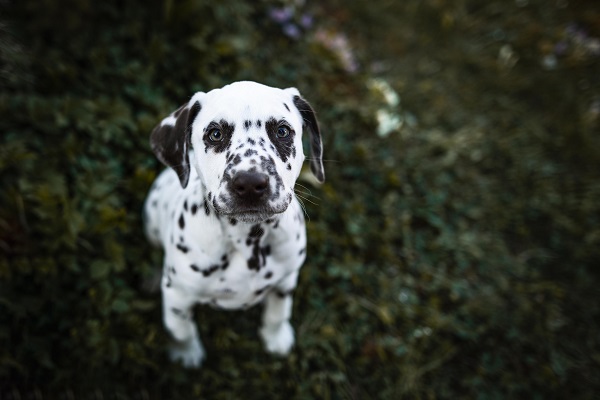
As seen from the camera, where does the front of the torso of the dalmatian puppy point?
toward the camera

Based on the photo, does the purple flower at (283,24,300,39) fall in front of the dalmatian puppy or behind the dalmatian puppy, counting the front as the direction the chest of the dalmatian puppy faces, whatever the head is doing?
behind

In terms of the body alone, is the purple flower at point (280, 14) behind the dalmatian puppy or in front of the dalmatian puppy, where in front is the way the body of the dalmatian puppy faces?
behind

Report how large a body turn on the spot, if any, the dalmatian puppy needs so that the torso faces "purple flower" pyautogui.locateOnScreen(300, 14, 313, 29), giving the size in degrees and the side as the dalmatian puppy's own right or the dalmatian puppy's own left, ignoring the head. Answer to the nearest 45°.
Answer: approximately 180°
